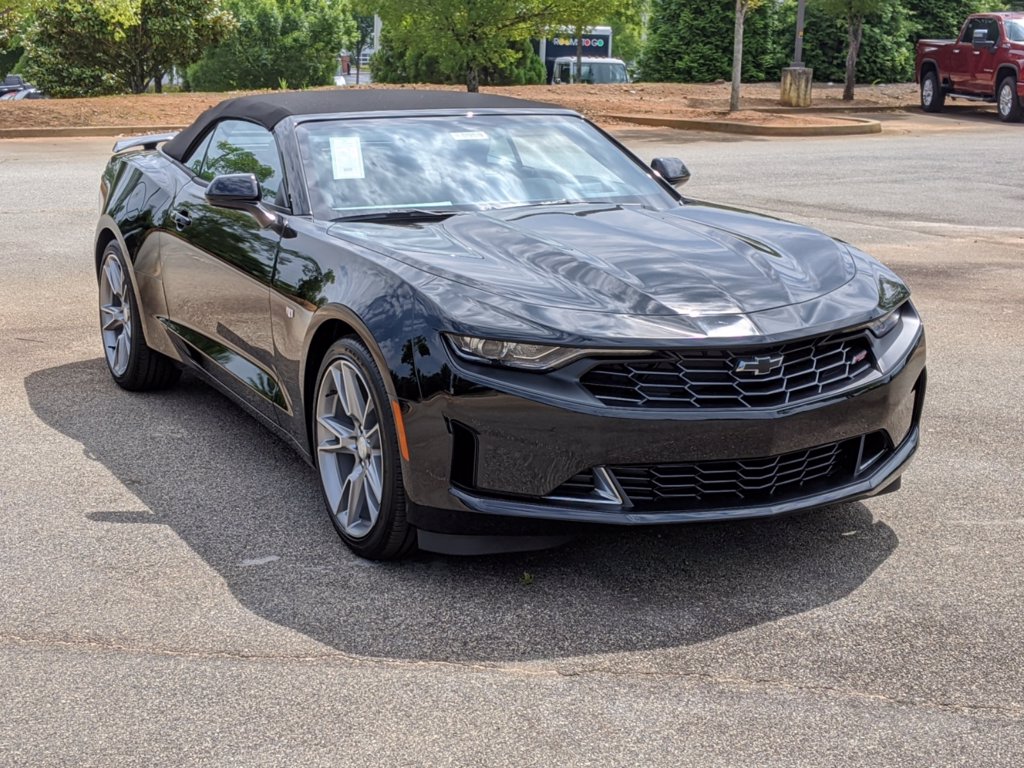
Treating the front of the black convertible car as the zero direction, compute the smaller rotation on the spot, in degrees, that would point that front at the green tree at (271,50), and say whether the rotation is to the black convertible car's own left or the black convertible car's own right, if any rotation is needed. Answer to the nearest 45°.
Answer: approximately 135° to the black convertible car's own left

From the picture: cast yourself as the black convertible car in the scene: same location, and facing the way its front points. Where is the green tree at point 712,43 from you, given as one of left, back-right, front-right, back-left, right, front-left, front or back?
back-left

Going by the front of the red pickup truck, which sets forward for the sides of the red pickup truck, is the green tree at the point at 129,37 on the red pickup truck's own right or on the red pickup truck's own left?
on the red pickup truck's own right

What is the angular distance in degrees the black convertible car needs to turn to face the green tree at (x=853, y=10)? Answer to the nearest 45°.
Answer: approximately 135° to its left

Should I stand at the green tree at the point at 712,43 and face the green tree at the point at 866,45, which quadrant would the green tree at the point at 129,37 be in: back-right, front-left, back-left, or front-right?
back-right

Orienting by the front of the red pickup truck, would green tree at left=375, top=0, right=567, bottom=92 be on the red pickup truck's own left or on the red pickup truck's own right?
on the red pickup truck's own right

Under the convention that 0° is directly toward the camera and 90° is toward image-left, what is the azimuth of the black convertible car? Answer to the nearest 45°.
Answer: approximately 315°

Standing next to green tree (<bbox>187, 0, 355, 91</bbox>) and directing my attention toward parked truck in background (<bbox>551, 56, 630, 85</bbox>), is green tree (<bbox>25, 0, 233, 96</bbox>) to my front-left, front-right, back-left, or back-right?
back-right
